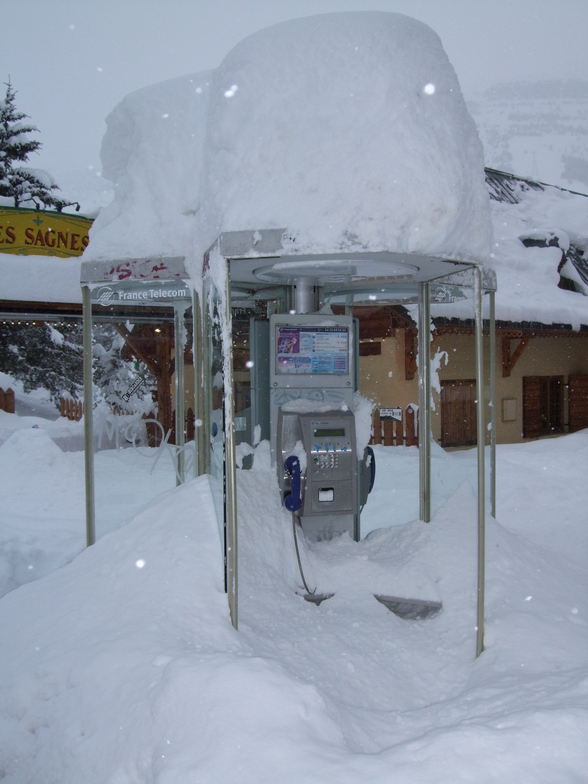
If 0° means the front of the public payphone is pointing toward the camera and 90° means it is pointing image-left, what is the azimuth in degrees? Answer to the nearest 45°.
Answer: approximately 0°

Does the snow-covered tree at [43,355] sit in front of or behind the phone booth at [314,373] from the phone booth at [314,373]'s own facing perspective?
behind

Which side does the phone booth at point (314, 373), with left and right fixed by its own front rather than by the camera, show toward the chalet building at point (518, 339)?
back

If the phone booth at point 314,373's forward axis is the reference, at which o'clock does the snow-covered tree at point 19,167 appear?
The snow-covered tree is roughly at 5 o'clock from the phone booth.

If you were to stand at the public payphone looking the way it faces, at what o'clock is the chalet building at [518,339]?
The chalet building is roughly at 7 o'clock from the public payphone.

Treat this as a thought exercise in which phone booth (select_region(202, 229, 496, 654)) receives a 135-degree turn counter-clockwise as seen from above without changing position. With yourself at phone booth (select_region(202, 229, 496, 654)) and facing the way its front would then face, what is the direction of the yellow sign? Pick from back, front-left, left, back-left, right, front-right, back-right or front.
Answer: left

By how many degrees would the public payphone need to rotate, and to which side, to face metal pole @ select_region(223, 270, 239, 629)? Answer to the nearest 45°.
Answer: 0° — it already faces it
